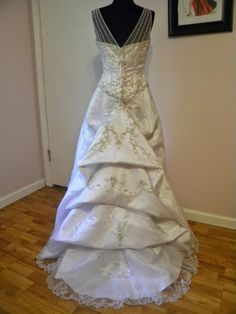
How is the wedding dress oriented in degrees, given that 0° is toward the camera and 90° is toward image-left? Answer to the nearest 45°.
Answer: approximately 180°

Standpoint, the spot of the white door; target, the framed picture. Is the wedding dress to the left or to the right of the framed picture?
right
